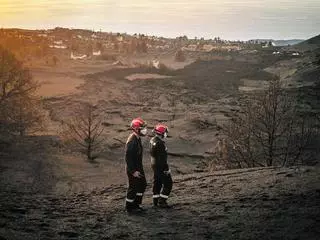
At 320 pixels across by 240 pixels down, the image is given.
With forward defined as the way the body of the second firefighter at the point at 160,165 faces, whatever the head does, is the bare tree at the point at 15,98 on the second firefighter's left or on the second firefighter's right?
on the second firefighter's left

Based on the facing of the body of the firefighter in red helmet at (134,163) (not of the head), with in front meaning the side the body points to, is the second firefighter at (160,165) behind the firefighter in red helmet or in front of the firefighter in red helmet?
in front

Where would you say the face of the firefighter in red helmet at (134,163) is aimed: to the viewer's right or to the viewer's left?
to the viewer's right

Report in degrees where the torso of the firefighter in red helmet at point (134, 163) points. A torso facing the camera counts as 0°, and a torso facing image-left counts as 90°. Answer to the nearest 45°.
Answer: approximately 270°

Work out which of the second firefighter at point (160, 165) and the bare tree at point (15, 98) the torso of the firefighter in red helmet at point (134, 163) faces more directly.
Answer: the second firefighter
